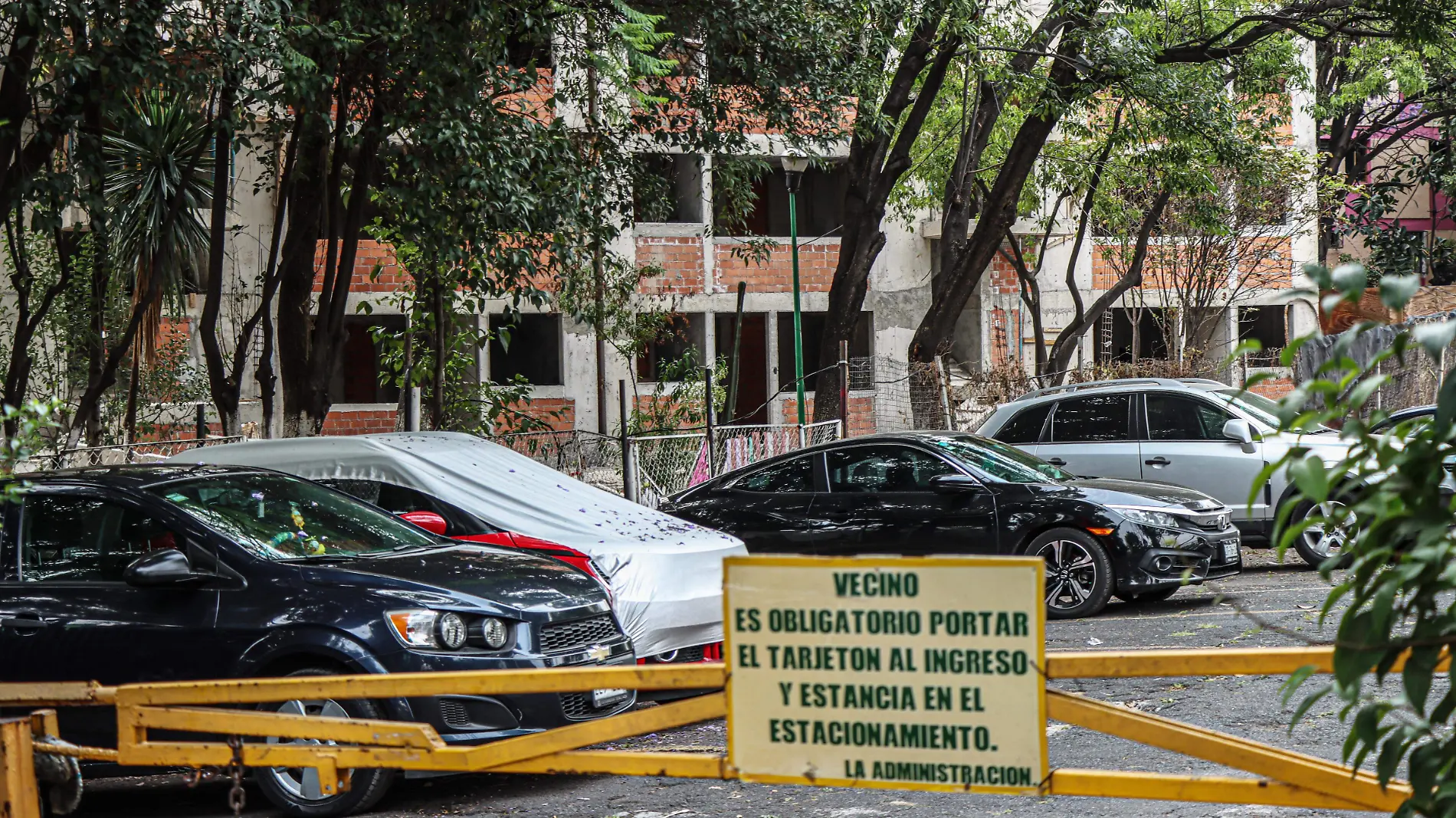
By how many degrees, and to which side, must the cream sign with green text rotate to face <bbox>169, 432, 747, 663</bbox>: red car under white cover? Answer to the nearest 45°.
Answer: approximately 180°

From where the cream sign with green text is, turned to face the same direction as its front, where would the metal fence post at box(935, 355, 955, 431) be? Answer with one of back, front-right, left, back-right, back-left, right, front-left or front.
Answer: back

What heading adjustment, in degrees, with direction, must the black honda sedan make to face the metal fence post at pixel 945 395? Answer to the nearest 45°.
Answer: approximately 135° to its left

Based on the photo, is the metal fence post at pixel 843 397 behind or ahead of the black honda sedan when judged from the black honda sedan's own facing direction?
behind

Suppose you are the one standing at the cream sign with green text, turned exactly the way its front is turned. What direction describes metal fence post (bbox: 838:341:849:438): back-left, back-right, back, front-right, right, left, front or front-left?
back

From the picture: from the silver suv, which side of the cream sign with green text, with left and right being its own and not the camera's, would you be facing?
back

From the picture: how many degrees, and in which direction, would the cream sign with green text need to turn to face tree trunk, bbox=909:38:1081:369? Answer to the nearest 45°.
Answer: approximately 180°

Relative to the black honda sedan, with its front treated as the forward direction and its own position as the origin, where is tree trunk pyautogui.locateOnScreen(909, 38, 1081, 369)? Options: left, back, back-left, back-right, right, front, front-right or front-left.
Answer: back-left

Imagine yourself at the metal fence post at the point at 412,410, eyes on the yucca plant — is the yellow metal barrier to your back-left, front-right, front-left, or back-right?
back-left

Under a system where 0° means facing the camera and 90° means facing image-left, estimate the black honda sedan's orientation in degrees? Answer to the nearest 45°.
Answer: approximately 315°

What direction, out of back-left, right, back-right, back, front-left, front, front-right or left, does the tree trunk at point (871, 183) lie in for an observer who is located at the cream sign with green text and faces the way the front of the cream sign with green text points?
back

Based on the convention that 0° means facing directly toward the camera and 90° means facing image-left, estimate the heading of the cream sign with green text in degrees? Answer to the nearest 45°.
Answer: approximately 0°

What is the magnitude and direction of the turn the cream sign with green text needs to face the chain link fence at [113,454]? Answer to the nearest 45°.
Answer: approximately 135° to its right
